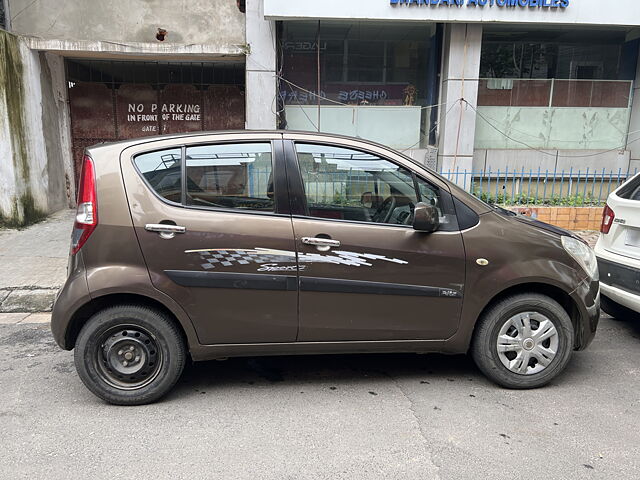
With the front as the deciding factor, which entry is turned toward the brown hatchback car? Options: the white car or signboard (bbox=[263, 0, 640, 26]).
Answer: the signboard

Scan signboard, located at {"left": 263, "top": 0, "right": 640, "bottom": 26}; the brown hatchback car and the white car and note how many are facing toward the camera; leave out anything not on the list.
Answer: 1

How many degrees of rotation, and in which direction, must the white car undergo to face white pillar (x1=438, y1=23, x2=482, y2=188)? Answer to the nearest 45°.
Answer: approximately 90° to its left

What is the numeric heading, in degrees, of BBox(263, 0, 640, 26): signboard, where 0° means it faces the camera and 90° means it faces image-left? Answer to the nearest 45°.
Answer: approximately 0°

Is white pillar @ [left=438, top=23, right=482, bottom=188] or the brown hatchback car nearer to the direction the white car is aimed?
the white pillar

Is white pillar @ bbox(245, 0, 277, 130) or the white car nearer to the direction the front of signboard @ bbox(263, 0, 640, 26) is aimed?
the white car

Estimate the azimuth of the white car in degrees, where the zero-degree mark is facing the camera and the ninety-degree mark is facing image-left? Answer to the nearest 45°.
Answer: approximately 225°

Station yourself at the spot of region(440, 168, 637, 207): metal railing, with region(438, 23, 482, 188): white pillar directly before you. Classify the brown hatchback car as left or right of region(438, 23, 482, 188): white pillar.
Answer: left

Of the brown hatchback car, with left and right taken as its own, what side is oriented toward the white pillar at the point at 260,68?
left

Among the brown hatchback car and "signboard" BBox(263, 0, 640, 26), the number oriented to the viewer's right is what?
1

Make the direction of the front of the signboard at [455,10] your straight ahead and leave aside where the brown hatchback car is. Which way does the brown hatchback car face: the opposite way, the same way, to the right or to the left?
to the left

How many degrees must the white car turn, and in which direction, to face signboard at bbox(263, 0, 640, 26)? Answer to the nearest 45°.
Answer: approximately 90° to its left

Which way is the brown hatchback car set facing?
to the viewer's right
